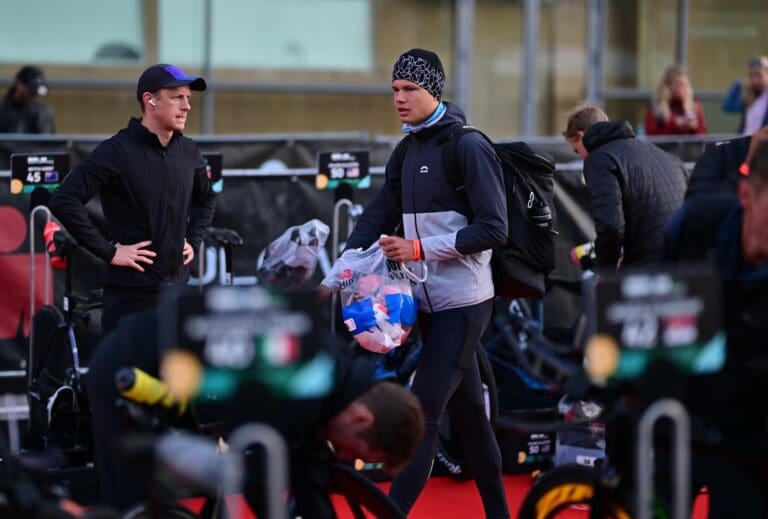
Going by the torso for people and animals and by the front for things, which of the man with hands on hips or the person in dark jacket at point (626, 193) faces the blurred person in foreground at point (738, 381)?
the man with hands on hips

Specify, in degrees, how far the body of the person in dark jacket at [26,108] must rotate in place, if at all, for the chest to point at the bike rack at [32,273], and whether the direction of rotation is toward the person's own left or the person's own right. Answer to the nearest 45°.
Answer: approximately 45° to the person's own right

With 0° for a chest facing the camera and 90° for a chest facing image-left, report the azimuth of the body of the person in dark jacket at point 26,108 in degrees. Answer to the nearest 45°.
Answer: approximately 315°

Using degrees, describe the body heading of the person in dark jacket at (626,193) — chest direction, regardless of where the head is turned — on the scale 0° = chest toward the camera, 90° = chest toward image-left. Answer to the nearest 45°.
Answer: approximately 135°

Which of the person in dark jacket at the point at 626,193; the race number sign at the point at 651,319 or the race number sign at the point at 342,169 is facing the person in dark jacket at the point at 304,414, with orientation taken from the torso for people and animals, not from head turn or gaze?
the race number sign at the point at 342,169

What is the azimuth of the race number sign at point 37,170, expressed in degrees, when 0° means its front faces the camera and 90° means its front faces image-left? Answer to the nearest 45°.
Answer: approximately 0°

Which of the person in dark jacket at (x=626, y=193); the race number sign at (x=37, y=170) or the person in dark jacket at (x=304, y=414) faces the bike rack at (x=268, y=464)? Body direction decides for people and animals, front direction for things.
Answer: the race number sign

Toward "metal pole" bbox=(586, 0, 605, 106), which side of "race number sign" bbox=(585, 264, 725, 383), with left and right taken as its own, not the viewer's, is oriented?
back

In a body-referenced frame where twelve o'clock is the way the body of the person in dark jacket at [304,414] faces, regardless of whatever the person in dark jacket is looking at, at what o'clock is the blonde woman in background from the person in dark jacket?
The blonde woman in background is roughly at 10 o'clock from the person in dark jacket.

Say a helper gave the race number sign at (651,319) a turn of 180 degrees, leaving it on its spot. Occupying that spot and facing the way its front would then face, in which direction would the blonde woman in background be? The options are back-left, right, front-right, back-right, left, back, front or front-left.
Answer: front

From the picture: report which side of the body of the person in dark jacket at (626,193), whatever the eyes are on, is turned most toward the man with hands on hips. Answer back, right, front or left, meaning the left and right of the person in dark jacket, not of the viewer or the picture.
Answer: left

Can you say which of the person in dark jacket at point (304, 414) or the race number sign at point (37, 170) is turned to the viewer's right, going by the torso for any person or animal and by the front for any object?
the person in dark jacket
